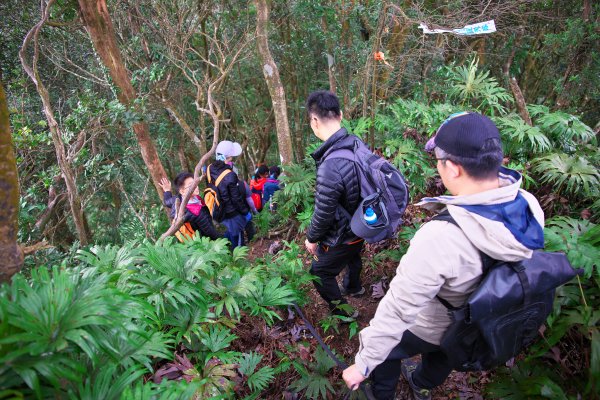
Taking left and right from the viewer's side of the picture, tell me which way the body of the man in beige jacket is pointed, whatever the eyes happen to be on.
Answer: facing away from the viewer and to the left of the viewer

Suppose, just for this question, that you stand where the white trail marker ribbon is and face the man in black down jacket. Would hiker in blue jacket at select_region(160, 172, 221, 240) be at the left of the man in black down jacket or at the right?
right

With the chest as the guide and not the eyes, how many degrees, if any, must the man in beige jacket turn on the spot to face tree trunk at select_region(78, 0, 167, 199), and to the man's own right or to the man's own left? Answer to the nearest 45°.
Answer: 0° — they already face it

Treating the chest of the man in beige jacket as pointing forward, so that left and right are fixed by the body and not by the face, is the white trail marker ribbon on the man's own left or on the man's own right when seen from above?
on the man's own right

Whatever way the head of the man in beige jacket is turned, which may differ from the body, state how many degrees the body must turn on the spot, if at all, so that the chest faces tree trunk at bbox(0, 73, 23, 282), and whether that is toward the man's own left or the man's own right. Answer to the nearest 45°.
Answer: approximately 45° to the man's own left
